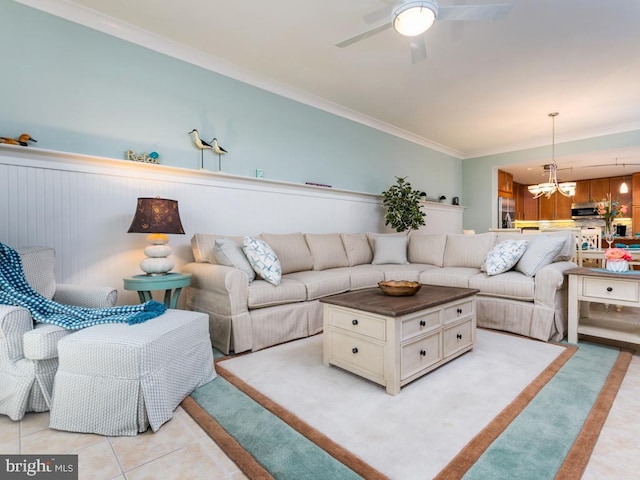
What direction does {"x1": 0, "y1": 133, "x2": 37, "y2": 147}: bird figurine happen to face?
to the viewer's right

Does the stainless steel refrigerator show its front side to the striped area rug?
yes

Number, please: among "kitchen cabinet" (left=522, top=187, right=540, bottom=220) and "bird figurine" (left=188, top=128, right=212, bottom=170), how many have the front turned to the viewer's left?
1

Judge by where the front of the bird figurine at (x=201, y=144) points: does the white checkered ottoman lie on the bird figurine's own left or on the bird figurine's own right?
on the bird figurine's own left

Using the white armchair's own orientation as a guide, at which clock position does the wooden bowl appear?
The wooden bowl is roughly at 11 o'clock from the white armchair.

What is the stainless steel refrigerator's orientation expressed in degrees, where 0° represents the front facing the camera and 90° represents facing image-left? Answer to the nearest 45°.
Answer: approximately 0°

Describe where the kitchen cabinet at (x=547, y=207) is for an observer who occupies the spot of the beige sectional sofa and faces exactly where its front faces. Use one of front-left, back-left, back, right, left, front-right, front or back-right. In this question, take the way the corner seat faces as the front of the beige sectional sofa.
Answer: back-left

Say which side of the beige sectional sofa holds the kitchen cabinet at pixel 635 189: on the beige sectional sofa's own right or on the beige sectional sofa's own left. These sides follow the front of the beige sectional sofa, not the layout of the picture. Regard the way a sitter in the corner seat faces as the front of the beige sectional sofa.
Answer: on the beige sectional sofa's own left

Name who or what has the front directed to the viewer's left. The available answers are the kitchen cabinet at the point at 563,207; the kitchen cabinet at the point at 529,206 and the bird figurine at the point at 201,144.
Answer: the bird figurine

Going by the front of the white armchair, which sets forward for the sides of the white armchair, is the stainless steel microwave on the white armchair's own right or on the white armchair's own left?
on the white armchair's own left

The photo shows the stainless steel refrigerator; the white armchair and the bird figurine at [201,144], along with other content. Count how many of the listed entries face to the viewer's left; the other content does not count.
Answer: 1

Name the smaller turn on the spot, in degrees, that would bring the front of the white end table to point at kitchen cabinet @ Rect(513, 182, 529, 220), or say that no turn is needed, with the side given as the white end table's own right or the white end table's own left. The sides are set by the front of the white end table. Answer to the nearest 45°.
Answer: approximately 180°

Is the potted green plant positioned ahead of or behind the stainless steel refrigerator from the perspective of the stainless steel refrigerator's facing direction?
ahead

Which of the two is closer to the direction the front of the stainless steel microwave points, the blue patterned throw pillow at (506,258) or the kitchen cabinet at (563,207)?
the blue patterned throw pillow
